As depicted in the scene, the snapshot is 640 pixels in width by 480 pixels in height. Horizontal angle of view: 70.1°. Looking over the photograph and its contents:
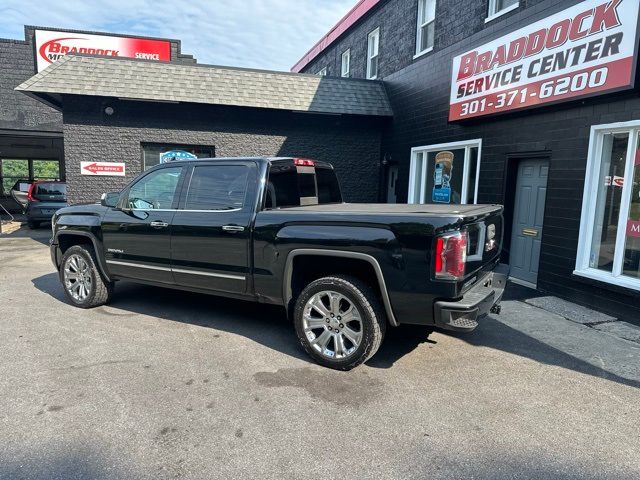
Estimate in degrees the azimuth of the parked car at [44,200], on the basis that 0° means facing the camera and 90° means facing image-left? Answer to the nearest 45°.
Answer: approximately 180°

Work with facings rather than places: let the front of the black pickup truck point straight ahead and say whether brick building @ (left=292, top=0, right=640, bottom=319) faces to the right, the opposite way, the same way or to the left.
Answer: to the left

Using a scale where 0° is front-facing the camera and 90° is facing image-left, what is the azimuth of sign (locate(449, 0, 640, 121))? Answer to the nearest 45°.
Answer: approximately 45°

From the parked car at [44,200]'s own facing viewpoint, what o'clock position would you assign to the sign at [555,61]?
The sign is roughly at 5 o'clock from the parked car.

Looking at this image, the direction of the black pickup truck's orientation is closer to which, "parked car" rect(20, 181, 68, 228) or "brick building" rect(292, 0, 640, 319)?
the parked car

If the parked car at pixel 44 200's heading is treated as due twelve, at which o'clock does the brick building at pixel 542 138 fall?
The brick building is roughly at 5 o'clock from the parked car.

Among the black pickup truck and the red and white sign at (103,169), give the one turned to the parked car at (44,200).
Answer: the black pickup truck

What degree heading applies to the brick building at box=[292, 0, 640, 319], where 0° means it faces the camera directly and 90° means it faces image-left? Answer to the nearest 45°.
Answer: approximately 45°

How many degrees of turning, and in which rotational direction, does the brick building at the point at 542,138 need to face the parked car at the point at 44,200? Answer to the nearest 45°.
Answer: approximately 45° to its right
